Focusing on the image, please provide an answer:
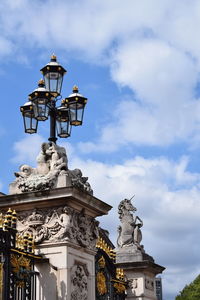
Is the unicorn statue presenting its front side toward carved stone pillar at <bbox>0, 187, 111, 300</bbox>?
no
